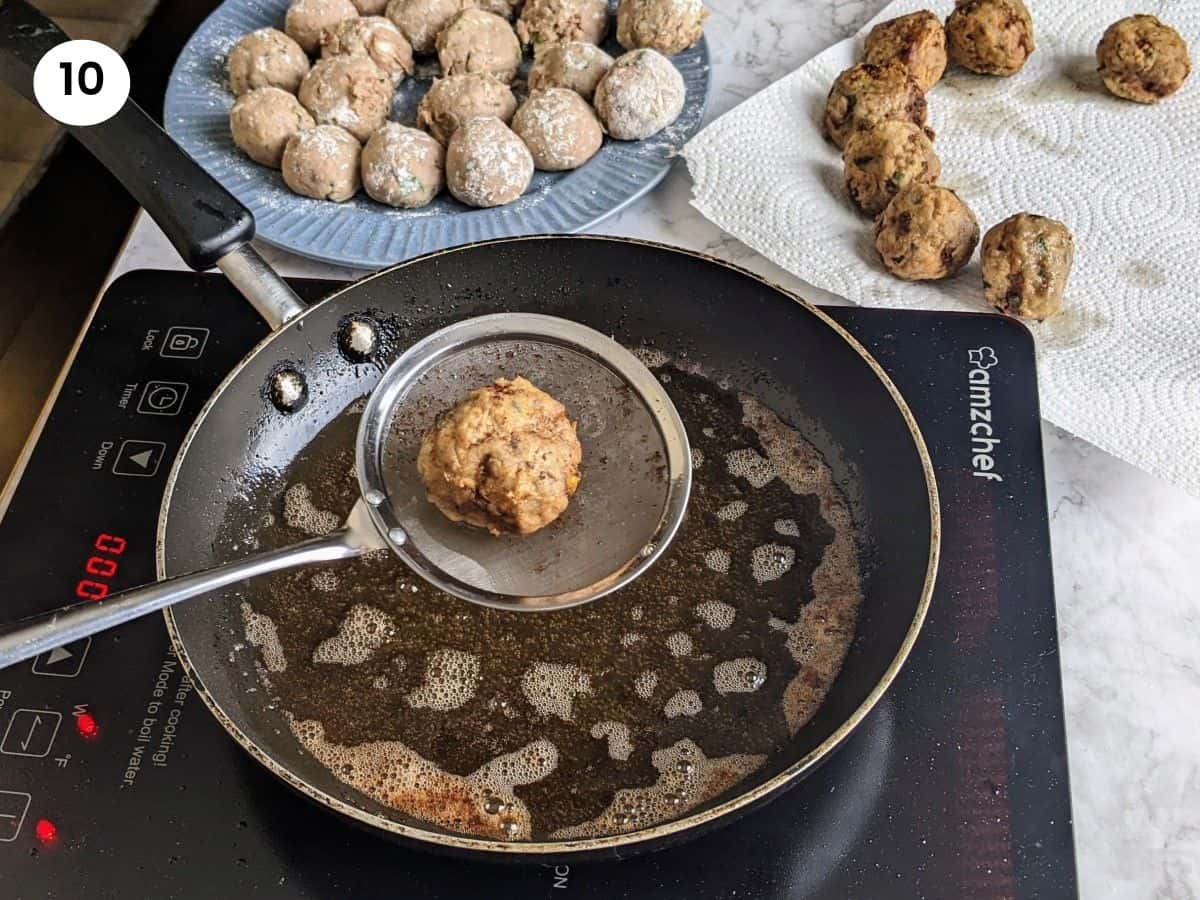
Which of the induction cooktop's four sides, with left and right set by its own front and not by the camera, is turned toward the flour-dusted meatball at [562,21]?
right

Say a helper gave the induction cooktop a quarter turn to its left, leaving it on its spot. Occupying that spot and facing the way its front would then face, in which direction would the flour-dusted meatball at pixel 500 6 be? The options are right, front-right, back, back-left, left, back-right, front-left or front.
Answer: back

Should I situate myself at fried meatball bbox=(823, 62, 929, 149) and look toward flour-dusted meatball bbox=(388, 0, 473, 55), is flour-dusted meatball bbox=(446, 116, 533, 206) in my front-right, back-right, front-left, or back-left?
front-left

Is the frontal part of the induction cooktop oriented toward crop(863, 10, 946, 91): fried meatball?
no

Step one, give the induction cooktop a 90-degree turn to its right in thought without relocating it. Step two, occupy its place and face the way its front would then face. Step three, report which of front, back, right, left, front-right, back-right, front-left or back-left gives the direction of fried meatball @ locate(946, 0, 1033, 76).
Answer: front-right

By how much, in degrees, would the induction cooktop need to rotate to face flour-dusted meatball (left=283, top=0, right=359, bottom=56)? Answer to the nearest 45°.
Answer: approximately 90° to its right

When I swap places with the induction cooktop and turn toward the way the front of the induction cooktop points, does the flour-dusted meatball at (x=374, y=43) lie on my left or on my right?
on my right

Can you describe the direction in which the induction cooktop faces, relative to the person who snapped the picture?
facing to the left of the viewer

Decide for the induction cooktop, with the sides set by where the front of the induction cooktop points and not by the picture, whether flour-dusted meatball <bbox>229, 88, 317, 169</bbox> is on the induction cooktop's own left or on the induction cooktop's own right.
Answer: on the induction cooktop's own right

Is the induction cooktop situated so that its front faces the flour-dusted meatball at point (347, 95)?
no

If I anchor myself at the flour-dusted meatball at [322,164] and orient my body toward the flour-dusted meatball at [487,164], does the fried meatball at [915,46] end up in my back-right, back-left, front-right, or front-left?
front-left

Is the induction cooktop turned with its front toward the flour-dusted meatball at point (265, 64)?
no

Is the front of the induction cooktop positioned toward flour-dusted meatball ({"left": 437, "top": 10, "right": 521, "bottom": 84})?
no
